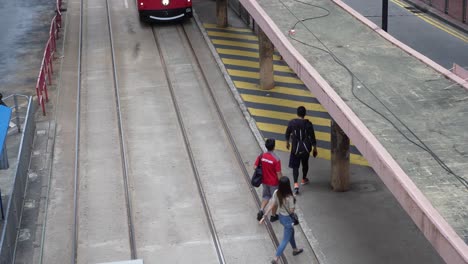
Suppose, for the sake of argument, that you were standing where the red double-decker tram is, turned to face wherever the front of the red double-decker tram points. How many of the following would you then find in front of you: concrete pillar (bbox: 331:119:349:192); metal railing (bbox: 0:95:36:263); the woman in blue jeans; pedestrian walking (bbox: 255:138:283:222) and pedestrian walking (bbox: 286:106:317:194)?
5

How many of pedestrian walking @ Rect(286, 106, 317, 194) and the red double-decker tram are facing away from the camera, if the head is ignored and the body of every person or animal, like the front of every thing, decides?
1

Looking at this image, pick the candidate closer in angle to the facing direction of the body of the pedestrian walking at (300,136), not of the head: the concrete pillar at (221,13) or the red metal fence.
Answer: the concrete pillar

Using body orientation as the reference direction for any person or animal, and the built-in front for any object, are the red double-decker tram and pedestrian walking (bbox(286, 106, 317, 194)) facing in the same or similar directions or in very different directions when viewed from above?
very different directions

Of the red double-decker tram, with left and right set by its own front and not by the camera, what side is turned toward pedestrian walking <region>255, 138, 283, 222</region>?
front

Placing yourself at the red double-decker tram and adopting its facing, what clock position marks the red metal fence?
The red metal fence is roughly at 1 o'clock from the red double-decker tram.

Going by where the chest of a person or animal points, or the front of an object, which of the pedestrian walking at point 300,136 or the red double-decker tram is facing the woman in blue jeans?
the red double-decker tram

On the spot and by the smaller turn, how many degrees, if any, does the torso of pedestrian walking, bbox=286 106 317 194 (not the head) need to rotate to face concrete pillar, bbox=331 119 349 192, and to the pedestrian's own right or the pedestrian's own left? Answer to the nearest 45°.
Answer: approximately 45° to the pedestrian's own right

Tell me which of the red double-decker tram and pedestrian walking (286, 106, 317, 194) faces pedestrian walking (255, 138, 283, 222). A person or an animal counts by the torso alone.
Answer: the red double-decker tram

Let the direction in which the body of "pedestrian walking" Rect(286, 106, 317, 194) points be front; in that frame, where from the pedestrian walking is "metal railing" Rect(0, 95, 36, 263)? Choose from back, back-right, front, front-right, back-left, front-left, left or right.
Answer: left

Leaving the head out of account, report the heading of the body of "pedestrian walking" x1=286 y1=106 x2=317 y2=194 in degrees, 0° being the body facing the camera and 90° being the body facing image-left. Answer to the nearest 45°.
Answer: approximately 180°

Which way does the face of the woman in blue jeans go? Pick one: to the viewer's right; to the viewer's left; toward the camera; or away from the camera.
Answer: away from the camera

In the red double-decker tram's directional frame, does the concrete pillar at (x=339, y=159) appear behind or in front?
in front

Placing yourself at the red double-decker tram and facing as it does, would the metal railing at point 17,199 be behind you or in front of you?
in front
